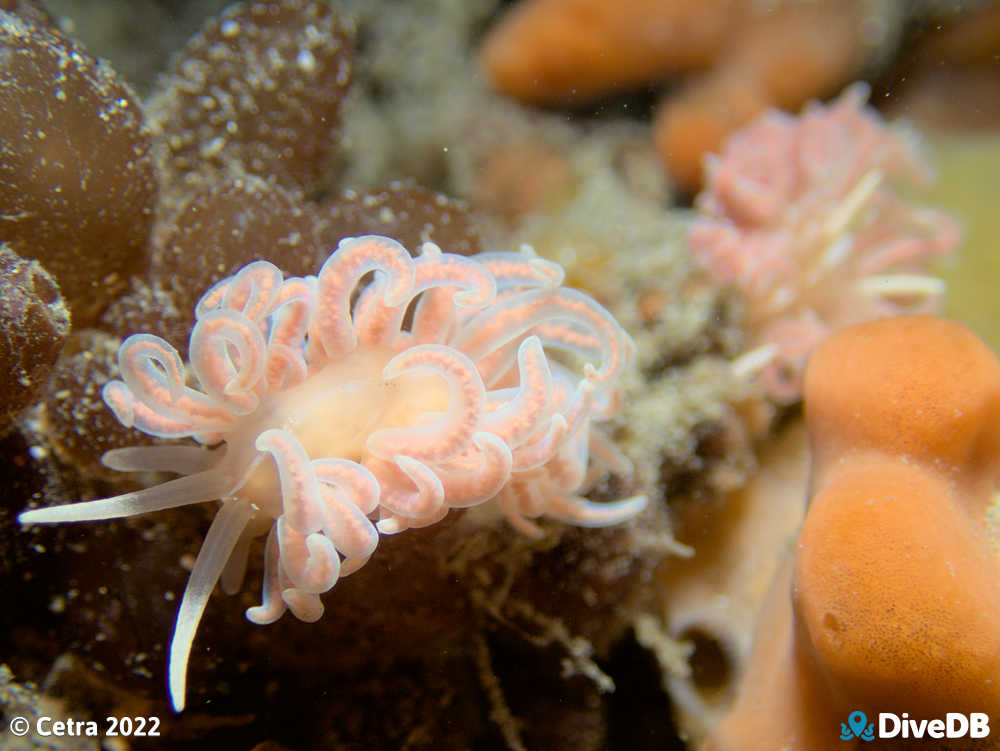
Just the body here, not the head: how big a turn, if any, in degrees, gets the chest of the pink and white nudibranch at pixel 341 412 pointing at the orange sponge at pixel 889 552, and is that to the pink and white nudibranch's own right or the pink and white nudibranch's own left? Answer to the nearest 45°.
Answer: approximately 135° to the pink and white nudibranch's own left

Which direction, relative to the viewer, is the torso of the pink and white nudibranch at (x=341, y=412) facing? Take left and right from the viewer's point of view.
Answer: facing the viewer and to the left of the viewer
